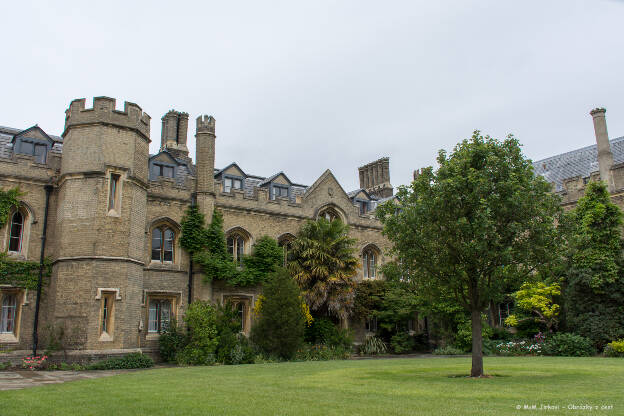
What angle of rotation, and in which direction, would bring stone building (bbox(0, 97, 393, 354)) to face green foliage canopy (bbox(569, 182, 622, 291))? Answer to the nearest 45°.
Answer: approximately 45° to its left

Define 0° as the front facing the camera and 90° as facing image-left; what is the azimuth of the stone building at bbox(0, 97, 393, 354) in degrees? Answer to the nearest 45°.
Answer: approximately 315°

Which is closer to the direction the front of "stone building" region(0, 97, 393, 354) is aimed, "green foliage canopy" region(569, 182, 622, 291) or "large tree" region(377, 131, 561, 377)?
the large tree

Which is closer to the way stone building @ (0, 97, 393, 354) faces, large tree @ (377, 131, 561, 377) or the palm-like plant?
the large tree

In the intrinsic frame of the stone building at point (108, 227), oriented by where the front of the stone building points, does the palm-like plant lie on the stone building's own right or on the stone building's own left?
on the stone building's own left

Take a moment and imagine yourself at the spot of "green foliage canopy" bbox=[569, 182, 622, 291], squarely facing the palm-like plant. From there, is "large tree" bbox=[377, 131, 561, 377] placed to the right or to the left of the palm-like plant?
left
